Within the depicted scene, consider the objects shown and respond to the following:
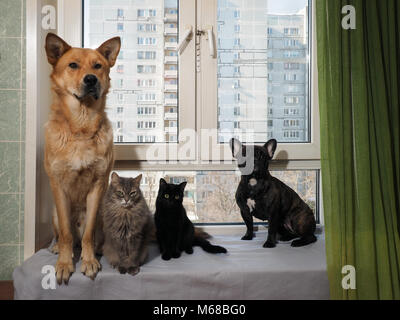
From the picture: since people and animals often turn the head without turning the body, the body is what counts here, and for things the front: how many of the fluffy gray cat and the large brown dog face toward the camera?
2

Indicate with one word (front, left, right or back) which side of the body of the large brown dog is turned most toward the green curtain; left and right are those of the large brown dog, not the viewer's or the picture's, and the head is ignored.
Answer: left

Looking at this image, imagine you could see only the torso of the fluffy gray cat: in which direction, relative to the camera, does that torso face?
toward the camera

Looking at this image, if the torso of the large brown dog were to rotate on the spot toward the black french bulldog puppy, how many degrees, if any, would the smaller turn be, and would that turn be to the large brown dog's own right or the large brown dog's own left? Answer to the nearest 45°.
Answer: approximately 90° to the large brown dog's own left

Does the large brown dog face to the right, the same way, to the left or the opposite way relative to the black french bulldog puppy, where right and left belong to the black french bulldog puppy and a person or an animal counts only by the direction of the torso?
to the left

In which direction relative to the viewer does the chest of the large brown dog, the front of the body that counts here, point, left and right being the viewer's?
facing the viewer
